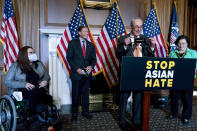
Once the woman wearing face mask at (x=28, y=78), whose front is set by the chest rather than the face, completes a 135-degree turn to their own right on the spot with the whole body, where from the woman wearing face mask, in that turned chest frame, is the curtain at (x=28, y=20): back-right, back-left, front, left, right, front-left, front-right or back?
right

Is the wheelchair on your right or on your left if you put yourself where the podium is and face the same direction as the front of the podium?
on your right

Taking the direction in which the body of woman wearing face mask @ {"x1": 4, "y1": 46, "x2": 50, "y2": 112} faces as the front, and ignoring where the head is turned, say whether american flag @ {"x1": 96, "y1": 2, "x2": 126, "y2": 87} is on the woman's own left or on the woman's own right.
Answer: on the woman's own left

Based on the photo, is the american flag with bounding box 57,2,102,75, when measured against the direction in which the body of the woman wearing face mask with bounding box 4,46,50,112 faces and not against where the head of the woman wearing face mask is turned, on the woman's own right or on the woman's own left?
on the woman's own left

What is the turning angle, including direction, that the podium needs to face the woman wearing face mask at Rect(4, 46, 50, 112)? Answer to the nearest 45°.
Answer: approximately 90° to its right

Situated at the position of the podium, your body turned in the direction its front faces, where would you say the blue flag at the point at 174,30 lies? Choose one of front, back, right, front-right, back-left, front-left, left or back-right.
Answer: back

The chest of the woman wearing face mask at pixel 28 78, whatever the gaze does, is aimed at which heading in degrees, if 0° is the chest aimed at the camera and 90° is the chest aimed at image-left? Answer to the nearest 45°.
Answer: approximately 315°
